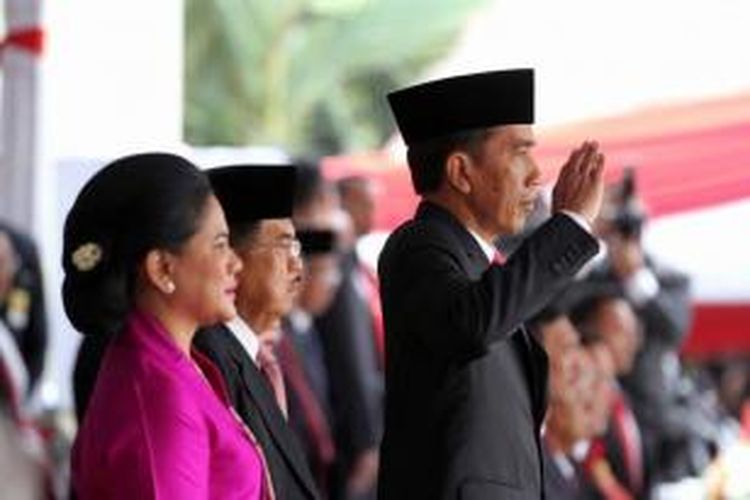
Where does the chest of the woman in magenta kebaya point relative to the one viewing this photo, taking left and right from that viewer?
facing to the right of the viewer

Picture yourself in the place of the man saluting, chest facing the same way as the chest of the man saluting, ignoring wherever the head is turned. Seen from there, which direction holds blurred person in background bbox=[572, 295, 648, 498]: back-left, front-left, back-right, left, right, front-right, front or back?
left

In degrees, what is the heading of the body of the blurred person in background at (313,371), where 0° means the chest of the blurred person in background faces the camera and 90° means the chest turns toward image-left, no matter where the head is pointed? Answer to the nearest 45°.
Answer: approximately 315°

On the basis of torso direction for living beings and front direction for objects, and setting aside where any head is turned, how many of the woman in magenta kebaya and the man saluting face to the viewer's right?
2

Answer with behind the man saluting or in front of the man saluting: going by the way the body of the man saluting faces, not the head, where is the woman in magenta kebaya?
behind

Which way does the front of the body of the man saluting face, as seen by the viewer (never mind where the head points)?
to the viewer's right

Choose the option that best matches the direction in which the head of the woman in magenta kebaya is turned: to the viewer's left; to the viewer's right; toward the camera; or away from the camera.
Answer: to the viewer's right

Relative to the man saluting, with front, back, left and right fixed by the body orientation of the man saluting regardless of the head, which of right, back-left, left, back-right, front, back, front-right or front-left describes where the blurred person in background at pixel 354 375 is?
left

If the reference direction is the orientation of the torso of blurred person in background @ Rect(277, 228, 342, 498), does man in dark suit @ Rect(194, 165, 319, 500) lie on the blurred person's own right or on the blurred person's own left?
on the blurred person's own right
